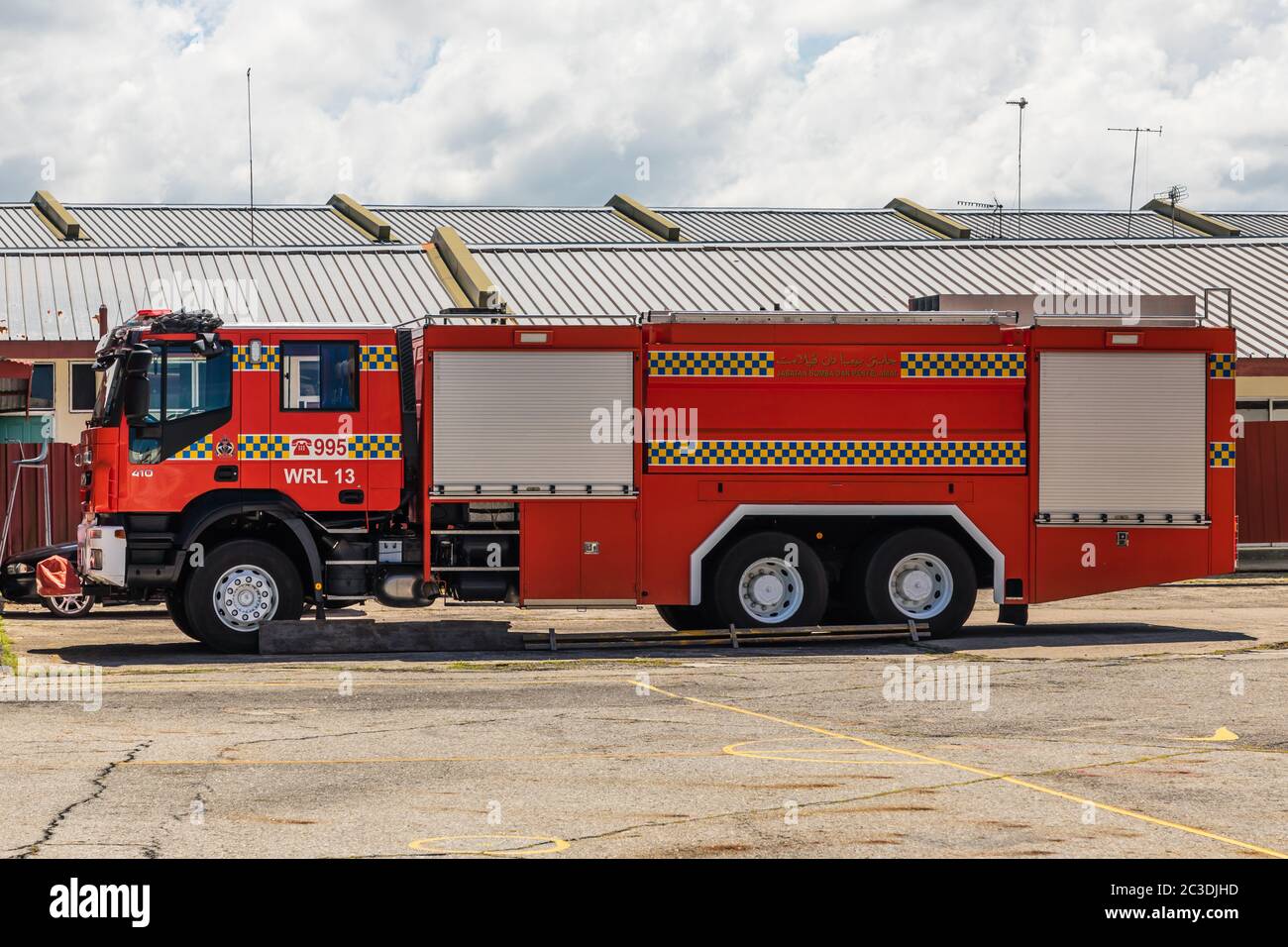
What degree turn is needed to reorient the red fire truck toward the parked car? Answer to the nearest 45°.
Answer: approximately 45° to its right

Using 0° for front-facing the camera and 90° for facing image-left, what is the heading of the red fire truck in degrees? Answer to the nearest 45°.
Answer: approximately 90°

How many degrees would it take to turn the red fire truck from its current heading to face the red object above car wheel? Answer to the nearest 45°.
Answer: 0° — it already faces it
